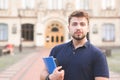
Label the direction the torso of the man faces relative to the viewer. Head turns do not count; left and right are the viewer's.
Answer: facing the viewer

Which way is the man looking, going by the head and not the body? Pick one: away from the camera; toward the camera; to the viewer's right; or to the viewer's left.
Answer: toward the camera
